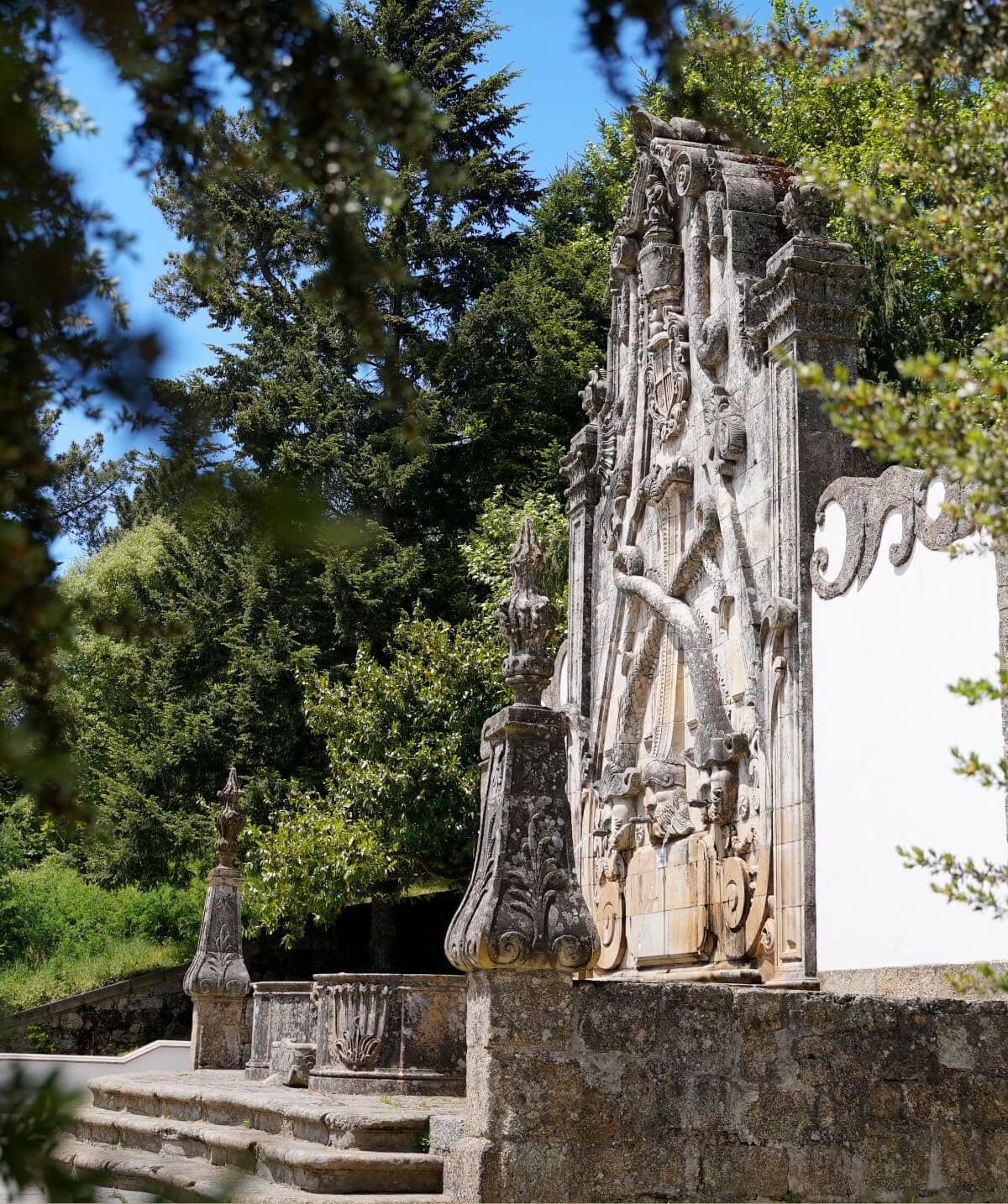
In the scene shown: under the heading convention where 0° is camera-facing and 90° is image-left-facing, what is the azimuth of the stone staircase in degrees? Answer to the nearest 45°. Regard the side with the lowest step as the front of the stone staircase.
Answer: approximately 45°

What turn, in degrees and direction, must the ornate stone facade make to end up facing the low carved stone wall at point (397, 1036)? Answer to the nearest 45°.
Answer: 0° — it already faces it

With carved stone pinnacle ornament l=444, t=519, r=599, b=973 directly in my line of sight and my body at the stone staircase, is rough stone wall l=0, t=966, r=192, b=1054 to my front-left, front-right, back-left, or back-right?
back-left

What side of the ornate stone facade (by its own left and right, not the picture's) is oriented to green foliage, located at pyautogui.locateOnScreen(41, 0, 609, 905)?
right

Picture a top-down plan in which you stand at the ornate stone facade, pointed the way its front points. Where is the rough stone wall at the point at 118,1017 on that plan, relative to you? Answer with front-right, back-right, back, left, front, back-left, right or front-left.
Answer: right

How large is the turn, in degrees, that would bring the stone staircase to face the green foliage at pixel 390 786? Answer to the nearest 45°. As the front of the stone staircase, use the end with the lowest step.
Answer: approximately 135° to its right

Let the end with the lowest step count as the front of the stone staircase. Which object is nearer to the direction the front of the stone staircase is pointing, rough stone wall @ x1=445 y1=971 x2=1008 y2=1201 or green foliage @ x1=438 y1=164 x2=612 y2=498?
the rough stone wall

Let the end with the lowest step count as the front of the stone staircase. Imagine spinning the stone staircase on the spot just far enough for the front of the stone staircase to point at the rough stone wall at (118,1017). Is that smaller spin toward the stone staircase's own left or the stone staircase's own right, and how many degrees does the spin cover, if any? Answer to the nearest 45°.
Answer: approximately 135° to the stone staircase's own right

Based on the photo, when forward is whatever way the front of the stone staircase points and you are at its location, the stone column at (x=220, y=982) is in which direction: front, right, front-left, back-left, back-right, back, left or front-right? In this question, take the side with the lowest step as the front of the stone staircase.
back-right

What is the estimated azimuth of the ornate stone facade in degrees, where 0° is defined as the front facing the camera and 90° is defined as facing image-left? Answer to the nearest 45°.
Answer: approximately 45°

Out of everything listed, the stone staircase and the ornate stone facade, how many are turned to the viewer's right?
0

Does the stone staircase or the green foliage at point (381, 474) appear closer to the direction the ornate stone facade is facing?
the stone staircase

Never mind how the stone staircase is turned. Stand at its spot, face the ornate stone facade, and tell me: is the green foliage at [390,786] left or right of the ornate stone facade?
left
